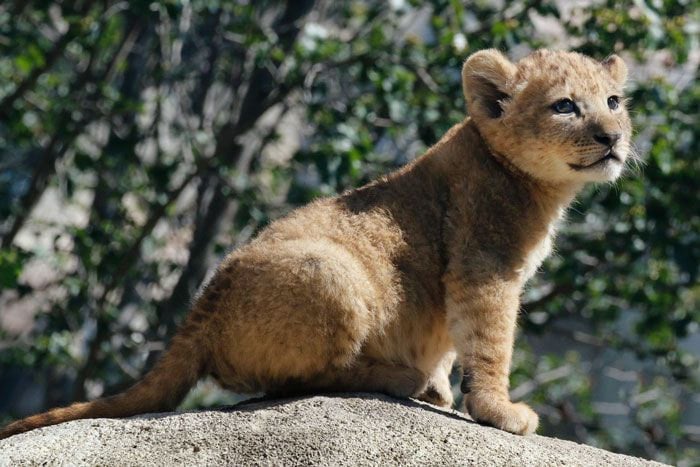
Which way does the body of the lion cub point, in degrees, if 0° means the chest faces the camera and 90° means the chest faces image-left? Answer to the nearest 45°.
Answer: approximately 270°
